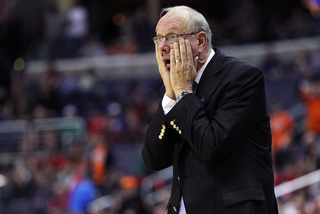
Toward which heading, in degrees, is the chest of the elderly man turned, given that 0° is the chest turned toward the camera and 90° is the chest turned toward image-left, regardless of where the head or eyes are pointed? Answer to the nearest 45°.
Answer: approximately 45°

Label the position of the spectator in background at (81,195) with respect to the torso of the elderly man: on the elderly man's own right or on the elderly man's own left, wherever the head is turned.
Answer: on the elderly man's own right

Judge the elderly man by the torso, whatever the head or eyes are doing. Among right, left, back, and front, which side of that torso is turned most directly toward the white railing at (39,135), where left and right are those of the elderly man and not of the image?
right

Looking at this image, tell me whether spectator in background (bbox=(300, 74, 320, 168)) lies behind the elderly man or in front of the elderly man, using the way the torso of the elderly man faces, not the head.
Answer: behind

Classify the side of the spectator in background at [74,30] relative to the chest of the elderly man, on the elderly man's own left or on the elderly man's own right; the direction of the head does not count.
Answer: on the elderly man's own right

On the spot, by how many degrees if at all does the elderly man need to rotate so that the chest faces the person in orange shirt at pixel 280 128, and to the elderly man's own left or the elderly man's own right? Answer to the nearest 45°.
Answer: approximately 135° to the elderly man's own right
